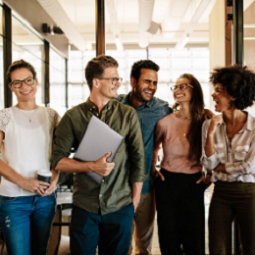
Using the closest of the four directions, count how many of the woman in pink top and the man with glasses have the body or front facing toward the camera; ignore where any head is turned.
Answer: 2

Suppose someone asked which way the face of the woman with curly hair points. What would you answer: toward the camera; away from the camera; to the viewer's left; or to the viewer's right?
to the viewer's left

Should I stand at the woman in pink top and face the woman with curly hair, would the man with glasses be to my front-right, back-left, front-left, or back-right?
back-right

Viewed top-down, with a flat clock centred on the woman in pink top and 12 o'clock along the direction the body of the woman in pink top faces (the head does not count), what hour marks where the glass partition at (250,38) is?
The glass partition is roughly at 7 o'clock from the woman in pink top.

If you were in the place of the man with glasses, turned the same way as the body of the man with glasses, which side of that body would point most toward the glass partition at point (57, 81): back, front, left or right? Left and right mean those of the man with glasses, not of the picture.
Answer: back

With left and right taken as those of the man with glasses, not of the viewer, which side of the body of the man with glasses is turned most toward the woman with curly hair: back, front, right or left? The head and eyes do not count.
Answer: left

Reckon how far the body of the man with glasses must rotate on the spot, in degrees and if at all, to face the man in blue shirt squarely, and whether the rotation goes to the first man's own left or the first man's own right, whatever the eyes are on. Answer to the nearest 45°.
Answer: approximately 135° to the first man's own left

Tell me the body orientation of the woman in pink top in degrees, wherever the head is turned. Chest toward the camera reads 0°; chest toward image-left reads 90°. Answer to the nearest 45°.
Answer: approximately 0°
